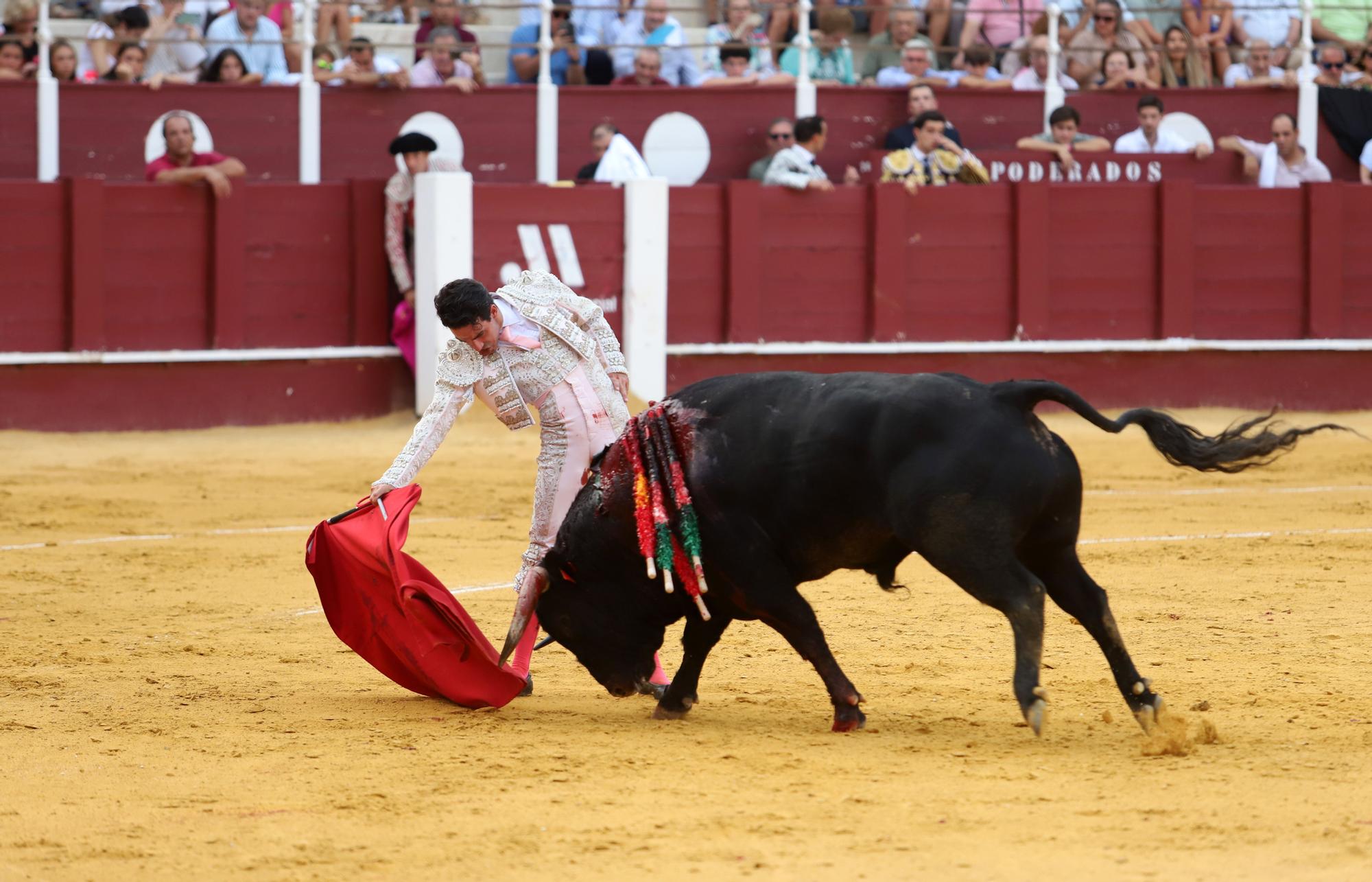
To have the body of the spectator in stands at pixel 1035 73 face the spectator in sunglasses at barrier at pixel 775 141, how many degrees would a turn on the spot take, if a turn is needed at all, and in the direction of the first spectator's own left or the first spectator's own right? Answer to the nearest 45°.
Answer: approximately 45° to the first spectator's own right

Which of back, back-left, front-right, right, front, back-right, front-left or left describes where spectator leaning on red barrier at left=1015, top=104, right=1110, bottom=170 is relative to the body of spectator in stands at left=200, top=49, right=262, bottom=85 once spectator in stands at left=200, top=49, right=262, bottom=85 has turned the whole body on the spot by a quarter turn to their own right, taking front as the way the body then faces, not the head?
back

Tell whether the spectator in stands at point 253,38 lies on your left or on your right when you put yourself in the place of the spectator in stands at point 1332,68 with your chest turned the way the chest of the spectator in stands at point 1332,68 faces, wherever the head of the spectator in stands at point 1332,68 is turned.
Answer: on your right

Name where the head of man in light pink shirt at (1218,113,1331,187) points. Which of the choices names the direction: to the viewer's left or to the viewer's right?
to the viewer's left

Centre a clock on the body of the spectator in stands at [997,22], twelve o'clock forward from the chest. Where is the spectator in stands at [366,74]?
the spectator in stands at [366,74] is roughly at 2 o'clock from the spectator in stands at [997,22].

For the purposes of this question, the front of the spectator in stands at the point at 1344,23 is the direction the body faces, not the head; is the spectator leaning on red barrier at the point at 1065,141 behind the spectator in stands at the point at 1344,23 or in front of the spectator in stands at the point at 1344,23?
in front

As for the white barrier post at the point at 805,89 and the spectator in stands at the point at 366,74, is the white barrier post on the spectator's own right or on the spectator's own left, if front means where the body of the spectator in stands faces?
on the spectator's own left

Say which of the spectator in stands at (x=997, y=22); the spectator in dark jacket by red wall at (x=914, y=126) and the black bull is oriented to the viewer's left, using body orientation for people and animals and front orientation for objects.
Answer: the black bull

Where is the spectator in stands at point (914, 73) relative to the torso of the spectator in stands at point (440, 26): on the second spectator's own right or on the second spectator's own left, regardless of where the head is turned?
on the second spectator's own left

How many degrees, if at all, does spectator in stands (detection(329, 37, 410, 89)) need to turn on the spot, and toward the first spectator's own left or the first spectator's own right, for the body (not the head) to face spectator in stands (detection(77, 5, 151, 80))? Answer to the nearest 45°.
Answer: approximately 90° to the first spectator's own right

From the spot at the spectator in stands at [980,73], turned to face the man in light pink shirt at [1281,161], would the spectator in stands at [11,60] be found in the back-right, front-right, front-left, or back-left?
back-right

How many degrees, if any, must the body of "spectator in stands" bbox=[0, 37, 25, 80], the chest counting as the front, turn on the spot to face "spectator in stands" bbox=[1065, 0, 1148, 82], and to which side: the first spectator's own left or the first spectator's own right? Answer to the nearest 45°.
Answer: approximately 90° to the first spectator's own left
